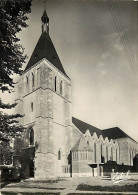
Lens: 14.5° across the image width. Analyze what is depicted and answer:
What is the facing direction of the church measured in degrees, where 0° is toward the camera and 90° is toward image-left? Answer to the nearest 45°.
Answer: approximately 45°
